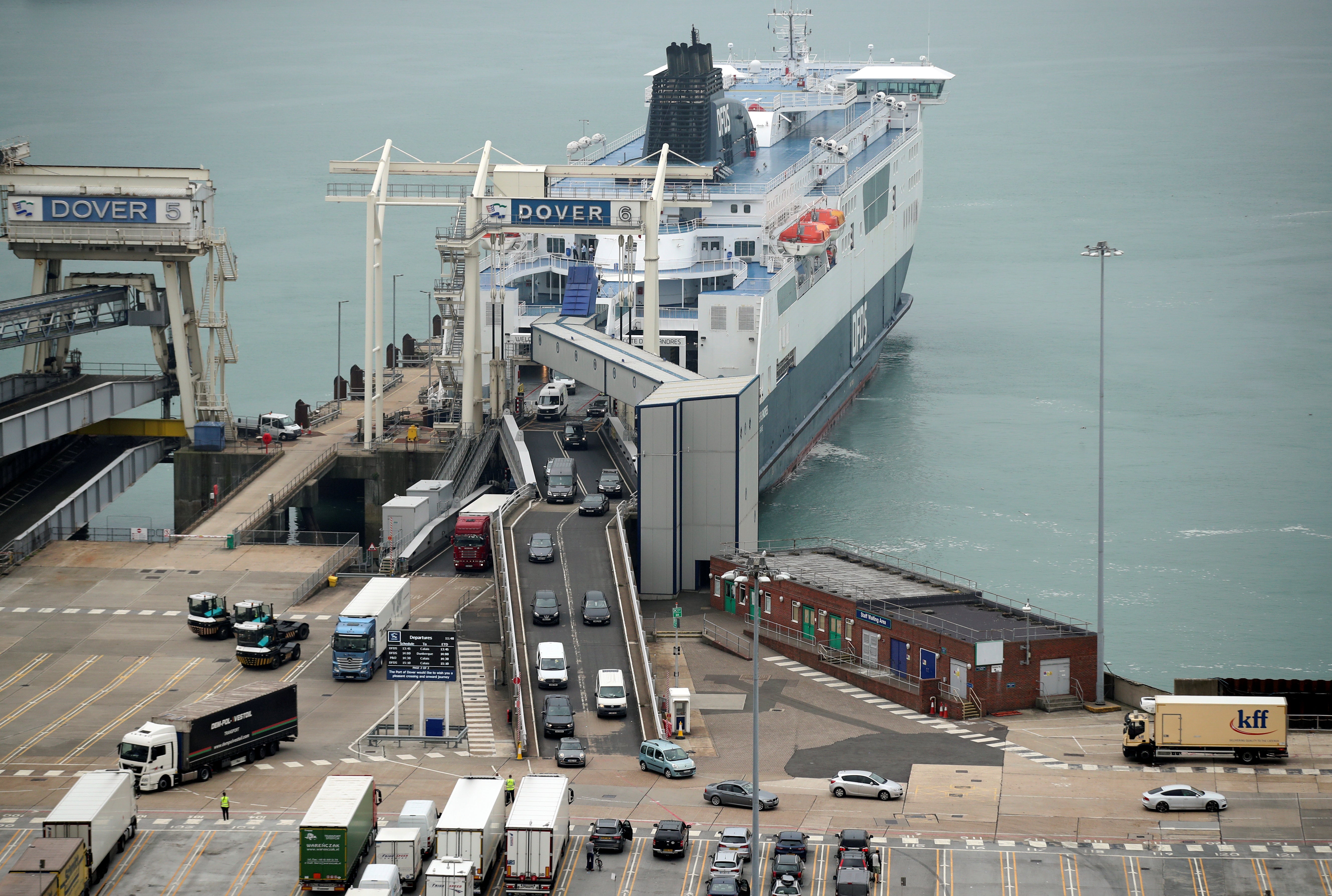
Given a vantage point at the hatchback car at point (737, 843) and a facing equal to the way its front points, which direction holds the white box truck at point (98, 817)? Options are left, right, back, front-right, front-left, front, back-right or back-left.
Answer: left

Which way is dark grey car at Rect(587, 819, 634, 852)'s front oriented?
away from the camera

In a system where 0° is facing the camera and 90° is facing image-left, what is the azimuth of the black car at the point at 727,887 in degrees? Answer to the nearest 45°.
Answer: approximately 180°

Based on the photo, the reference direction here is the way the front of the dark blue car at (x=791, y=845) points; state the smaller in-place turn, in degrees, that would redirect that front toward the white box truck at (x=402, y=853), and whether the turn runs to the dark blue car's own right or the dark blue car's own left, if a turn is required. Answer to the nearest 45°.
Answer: approximately 90° to the dark blue car's own left

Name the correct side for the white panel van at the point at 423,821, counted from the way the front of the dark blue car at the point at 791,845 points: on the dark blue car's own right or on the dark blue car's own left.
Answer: on the dark blue car's own left

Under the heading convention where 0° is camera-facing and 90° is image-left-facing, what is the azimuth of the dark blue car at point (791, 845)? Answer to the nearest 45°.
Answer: approximately 180°

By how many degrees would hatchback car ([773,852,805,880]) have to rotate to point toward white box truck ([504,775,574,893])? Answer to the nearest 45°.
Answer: approximately 90° to its left

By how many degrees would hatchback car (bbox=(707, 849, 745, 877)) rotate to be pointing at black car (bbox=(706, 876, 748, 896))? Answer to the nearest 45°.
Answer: approximately 180°

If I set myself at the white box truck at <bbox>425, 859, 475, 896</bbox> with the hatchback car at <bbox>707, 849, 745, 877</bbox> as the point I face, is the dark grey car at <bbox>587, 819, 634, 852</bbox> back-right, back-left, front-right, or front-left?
front-left

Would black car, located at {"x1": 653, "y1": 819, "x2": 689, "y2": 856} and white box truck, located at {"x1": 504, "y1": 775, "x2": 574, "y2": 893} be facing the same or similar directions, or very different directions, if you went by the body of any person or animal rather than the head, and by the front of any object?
same or similar directions

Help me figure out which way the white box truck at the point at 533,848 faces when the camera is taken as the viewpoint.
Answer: facing away from the viewer

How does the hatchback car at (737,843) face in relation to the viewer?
away from the camera

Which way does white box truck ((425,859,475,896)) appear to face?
away from the camera

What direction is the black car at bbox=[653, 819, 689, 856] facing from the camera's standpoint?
away from the camera

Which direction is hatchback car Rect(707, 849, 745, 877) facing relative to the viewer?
away from the camera

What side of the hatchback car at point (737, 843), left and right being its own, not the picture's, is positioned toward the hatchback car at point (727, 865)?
back

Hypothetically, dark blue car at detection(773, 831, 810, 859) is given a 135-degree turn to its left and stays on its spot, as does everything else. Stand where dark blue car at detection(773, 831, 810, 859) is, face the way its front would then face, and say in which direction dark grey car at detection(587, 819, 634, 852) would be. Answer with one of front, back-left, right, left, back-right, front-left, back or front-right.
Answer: front-right

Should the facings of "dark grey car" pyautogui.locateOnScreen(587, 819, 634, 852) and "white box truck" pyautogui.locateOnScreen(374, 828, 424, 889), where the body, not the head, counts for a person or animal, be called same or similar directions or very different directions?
same or similar directions
